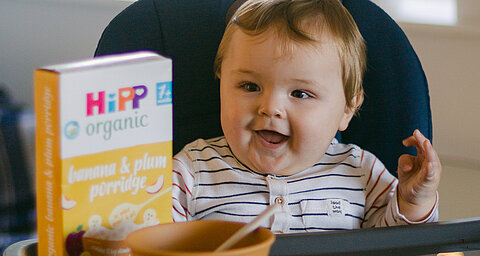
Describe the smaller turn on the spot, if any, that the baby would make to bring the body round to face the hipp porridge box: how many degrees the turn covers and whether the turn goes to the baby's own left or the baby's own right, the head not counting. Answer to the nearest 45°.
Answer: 0° — they already face it

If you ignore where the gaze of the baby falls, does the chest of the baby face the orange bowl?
yes

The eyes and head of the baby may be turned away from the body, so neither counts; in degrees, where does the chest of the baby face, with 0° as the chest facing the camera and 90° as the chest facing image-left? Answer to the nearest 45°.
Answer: approximately 0°
